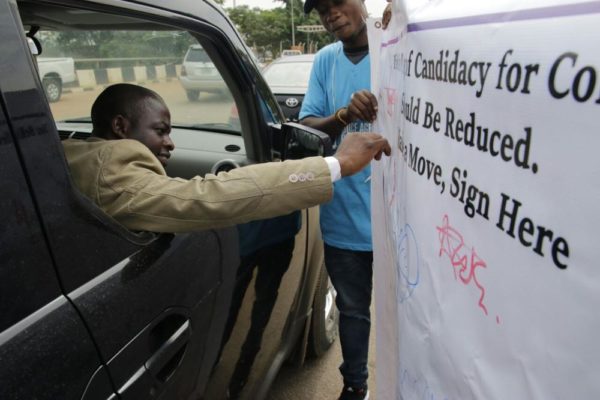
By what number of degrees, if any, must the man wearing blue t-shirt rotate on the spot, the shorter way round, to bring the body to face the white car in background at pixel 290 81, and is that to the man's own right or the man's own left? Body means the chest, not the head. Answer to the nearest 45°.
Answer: approximately 180°

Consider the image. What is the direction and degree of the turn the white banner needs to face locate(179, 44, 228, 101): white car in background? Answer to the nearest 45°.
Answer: approximately 90° to its right

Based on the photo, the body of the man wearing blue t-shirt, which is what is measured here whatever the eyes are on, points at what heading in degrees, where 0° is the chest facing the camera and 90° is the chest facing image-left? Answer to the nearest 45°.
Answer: approximately 0°

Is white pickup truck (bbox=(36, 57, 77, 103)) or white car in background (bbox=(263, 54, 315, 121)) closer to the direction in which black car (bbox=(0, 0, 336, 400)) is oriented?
the white car in background

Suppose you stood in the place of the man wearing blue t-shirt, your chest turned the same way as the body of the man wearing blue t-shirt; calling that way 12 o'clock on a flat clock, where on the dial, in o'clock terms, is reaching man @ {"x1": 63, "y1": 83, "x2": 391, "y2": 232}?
The reaching man is roughly at 1 o'clock from the man wearing blue t-shirt.

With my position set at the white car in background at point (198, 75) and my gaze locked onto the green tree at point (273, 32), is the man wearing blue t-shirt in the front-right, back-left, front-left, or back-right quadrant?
back-right

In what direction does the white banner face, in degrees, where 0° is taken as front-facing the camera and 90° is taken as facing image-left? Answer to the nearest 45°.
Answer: approximately 45°

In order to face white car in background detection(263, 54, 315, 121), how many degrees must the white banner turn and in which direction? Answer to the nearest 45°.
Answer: approximately 90° to its right

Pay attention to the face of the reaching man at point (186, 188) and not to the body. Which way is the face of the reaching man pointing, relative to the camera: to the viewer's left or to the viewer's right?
to the viewer's right

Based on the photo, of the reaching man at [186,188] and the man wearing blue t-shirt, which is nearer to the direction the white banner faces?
the reaching man

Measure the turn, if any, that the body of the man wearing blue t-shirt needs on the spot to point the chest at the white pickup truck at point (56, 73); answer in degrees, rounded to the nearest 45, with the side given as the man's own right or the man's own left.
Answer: approximately 90° to the man's own right

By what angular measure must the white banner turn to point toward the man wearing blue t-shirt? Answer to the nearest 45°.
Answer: approximately 90° to its right

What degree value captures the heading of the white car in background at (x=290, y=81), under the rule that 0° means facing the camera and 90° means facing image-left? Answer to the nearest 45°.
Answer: approximately 0°

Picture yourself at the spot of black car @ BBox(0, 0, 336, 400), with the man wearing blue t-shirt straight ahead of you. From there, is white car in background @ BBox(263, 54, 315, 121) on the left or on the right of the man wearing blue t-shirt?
left
